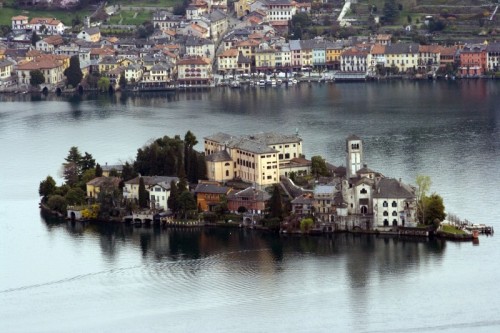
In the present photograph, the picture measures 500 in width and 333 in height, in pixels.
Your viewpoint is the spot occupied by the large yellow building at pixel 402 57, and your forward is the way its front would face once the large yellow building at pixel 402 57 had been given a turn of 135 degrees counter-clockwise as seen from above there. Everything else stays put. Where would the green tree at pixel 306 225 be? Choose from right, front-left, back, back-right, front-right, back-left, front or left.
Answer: back-right

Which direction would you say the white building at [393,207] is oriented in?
toward the camera

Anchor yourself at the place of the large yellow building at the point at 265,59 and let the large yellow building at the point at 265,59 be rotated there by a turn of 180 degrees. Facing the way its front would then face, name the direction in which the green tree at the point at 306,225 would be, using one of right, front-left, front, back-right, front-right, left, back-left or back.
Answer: back

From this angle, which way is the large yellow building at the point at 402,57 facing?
toward the camera

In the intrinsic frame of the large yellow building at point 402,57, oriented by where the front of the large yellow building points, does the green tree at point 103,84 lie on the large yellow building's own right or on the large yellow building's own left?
on the large yellow building's own right

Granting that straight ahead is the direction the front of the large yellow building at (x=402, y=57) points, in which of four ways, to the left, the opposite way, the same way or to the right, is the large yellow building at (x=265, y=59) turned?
the same way

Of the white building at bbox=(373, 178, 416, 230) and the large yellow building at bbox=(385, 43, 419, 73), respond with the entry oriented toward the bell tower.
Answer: the large yellow building

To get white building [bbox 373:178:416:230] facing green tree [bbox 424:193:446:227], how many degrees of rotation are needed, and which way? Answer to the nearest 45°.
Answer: approximately 90° to its left

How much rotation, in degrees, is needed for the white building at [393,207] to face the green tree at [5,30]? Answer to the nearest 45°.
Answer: approximately 135° to its right

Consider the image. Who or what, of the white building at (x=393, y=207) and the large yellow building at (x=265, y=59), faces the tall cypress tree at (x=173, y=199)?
the large yellow building

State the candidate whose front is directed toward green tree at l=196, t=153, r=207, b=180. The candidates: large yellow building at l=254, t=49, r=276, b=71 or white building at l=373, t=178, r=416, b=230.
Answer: the large yellow building

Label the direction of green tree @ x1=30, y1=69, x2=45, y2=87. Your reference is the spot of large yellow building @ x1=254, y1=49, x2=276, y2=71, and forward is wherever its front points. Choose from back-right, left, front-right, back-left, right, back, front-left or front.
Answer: right

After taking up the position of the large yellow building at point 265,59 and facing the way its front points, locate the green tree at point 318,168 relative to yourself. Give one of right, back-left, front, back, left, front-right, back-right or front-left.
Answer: front

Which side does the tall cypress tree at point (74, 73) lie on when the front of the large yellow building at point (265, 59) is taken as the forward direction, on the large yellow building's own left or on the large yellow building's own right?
on the large yellow building's own right

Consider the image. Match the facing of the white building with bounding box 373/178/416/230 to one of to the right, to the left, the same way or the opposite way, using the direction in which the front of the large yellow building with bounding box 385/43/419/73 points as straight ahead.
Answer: the same way

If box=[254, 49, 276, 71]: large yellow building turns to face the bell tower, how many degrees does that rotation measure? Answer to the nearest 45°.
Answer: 0° — it already faces it

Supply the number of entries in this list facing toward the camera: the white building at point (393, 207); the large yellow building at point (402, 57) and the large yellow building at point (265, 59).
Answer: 3

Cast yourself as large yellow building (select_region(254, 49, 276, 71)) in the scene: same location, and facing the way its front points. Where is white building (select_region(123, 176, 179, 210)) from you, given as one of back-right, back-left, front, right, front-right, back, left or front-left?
front

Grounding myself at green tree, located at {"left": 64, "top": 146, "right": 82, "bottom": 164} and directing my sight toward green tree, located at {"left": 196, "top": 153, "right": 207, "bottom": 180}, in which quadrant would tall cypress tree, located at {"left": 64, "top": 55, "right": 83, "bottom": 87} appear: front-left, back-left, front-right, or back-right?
back-left
